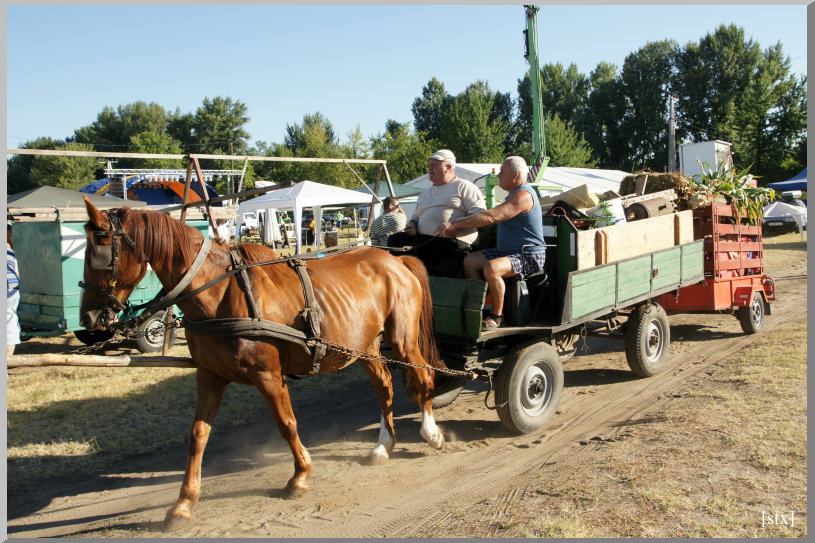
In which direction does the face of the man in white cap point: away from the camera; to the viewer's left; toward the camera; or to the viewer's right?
to the viewer's left

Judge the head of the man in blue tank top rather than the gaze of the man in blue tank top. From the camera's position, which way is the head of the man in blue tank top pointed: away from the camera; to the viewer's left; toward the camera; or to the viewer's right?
to the viewer's left

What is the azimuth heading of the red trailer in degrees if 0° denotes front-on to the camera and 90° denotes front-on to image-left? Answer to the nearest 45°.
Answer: approximately 45°

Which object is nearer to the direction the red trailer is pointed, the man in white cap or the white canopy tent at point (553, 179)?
the man in white cap

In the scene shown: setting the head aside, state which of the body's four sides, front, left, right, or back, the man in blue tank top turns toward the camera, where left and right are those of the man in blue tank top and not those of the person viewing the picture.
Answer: left

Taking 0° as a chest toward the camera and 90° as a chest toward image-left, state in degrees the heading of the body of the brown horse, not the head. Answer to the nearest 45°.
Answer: approximately 45°

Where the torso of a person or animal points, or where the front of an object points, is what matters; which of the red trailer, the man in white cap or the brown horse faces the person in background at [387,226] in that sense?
the red trailer

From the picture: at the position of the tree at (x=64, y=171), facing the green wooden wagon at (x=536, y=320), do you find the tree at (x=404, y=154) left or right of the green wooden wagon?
left

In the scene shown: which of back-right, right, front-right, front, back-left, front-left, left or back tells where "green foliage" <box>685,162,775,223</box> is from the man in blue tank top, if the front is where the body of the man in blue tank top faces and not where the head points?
back-right

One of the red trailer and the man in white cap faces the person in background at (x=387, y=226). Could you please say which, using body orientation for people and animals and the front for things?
the red trailer

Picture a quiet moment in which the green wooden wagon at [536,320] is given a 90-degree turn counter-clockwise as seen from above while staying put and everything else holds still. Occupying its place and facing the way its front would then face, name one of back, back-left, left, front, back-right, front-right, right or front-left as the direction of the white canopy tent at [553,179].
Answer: back-left

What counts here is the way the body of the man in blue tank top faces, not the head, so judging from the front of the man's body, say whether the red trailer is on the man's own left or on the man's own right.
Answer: on the man's own right

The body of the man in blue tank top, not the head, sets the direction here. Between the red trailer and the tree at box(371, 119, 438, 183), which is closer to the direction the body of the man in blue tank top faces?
the tree
